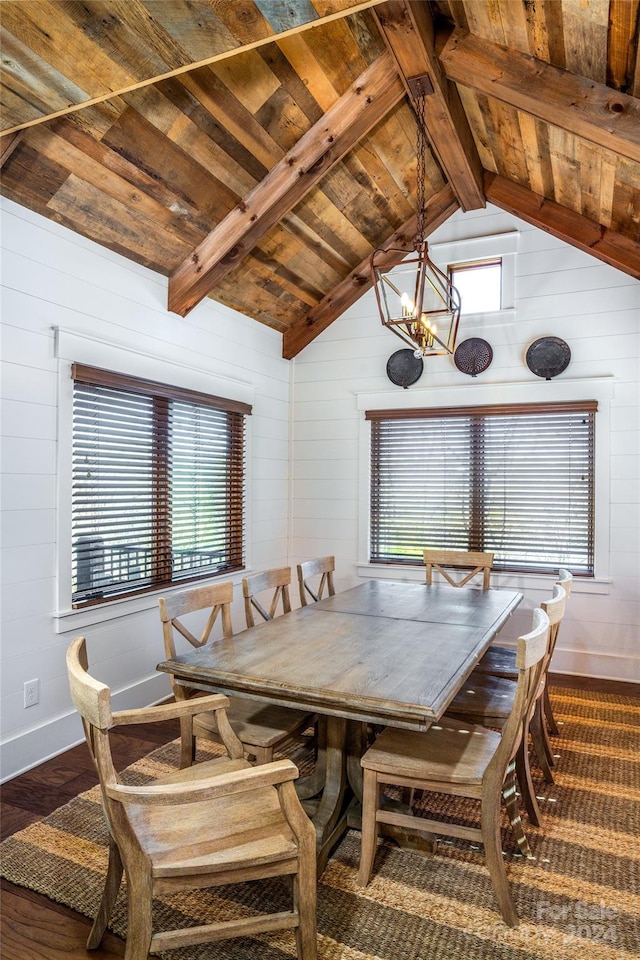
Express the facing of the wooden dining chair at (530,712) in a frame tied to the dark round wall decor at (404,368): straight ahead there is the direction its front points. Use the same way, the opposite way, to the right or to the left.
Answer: to the right

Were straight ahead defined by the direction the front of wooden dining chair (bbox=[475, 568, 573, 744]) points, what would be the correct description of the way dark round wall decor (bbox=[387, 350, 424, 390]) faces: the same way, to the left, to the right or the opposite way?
to the left

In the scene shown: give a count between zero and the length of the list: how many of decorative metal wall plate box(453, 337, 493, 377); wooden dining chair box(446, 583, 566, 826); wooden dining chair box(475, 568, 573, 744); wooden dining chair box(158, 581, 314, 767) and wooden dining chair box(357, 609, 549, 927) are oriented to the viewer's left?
3

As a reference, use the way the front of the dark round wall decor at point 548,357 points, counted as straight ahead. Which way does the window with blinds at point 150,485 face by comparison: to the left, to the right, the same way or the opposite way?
to the left

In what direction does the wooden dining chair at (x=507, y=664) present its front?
to the viewer's left

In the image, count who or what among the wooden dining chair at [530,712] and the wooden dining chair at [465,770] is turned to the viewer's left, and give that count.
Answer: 2

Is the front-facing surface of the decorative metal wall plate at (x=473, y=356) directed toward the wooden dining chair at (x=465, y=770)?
yes

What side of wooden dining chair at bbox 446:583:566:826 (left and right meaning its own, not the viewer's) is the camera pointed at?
left

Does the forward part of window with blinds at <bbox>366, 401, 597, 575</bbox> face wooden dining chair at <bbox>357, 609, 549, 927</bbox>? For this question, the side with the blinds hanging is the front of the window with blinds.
yes

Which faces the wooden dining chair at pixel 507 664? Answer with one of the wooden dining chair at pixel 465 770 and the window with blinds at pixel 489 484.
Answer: the window with blinds

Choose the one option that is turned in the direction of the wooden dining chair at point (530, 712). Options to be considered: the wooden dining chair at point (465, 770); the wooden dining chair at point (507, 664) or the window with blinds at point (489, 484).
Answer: the window with blinds

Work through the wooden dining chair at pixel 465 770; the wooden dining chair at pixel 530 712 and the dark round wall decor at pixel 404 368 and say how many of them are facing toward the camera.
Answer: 1
